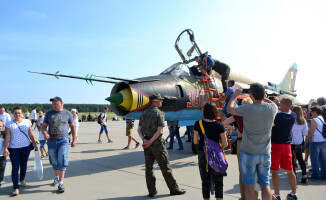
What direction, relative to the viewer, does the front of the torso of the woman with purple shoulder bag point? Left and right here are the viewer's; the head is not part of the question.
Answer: facing away from the viewer

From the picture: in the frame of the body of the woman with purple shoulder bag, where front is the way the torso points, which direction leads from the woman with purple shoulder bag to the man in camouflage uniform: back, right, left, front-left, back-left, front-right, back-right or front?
front-left

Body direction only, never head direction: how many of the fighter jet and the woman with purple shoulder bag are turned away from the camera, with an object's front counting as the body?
1

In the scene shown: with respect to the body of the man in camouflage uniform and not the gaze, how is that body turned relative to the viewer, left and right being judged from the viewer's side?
facing away from the viewer and to the right of the viewer

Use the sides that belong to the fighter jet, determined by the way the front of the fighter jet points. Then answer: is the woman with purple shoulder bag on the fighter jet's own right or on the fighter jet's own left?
on the fighter jet's own left

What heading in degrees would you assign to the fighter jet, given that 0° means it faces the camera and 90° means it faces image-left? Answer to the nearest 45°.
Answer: approximately 45°

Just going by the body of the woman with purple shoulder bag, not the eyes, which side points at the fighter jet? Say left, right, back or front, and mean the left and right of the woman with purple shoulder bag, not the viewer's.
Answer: front

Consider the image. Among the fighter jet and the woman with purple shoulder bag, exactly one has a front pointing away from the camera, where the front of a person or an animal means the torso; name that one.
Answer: the woman with purple shoulder bag
